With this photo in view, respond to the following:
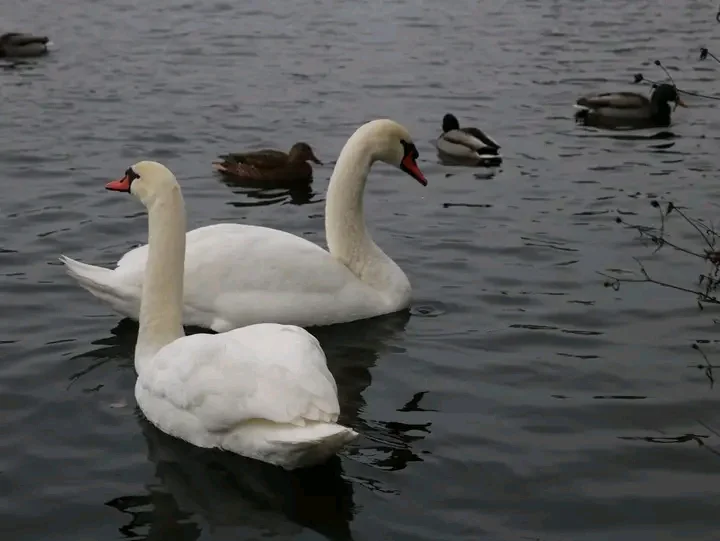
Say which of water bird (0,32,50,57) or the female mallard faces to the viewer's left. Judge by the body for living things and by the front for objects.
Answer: the water bird

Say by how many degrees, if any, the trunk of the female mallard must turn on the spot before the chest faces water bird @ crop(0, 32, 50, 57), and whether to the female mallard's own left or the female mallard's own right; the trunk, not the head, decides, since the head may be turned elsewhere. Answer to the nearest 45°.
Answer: approximately 135° to the female mallard's own left

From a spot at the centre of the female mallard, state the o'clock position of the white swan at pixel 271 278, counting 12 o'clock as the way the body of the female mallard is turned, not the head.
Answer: The white swan is roughly at 3 o'clock from the female mallard.

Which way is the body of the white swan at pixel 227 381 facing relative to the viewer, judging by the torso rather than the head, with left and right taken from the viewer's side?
facing away from the viewer and to the left of the viewer

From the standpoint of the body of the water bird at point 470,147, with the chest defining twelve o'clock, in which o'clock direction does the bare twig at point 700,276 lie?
The bare twig is roughly at 7 o'clock from the water bird.

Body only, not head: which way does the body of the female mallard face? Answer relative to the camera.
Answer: to the viewer's right

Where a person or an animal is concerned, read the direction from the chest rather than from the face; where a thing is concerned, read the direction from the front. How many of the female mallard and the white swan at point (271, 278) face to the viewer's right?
2

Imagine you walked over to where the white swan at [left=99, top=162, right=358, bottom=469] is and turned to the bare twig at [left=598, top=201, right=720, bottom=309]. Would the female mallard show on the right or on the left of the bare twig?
left

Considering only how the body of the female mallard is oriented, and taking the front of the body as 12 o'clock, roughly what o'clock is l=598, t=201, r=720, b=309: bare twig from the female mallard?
The bare twig is roughly at 2 o'clock from the female mallard.

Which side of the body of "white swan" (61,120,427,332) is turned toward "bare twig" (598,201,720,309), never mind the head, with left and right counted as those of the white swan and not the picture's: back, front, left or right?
front

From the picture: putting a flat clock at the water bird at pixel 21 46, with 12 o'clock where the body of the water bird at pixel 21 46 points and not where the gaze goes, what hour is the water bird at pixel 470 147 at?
the water bird at pixel 470 147 is roughly at 8 o'clock from the water bird at pixel 21 46.

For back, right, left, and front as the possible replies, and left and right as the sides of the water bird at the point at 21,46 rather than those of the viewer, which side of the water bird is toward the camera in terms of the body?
left

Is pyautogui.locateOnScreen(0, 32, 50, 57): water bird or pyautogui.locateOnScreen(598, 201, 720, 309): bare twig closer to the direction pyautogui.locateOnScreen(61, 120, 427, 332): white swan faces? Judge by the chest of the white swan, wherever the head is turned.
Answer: the bare twig
